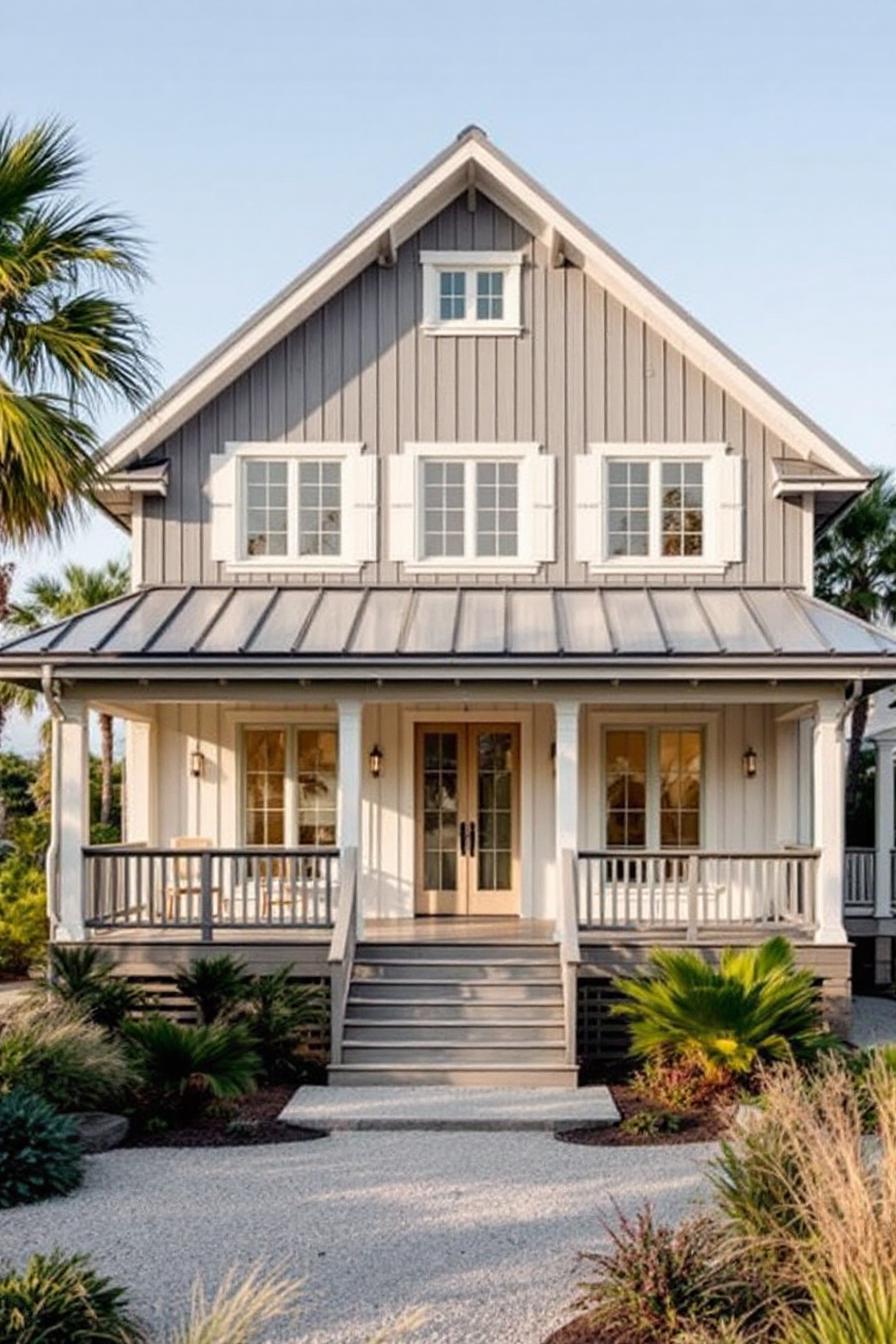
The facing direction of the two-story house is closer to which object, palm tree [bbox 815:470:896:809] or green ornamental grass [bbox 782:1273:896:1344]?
the green ornamental grass

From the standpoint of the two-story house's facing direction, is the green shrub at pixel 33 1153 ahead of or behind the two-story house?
ahead

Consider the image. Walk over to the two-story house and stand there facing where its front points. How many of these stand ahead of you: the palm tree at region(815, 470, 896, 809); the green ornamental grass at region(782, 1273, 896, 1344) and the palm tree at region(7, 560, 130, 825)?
1

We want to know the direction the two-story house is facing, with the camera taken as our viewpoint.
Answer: facing the viewer

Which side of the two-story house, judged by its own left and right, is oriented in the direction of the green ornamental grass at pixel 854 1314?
front

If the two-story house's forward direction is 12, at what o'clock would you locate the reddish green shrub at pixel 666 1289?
The reddish green shrub is roughly at 12 o'clock from the two-story house.

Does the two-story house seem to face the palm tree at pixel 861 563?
no

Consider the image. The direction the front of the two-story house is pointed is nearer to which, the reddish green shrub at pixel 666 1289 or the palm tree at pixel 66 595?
the reddish green shrub
